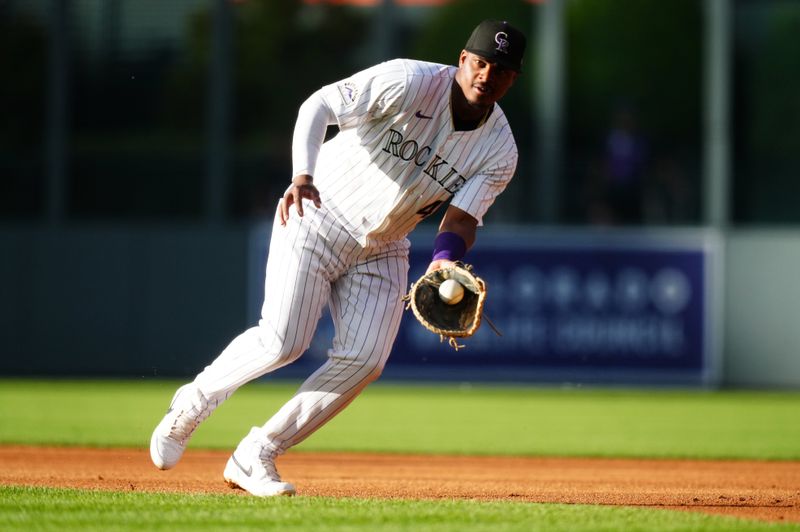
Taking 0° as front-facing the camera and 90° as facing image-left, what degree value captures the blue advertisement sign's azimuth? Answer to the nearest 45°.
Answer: approximately 0°

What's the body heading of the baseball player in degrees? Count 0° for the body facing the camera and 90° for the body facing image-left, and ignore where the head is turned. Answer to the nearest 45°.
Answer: approximately 315°

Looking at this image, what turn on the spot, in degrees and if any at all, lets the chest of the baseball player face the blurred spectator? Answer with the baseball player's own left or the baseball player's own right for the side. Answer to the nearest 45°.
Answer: approximately 135° to the baseball player's own left

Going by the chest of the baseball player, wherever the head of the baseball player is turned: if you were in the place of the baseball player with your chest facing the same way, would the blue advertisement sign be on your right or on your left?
on your left
